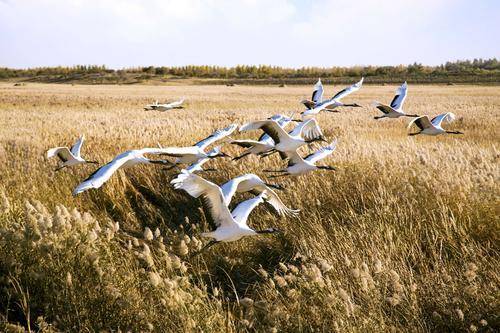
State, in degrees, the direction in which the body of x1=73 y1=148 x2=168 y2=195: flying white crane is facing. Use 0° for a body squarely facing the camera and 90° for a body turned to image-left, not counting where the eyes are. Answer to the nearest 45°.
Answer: approximately 270°

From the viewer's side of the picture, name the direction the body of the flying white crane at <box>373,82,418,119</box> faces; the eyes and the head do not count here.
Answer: to the viewer's right

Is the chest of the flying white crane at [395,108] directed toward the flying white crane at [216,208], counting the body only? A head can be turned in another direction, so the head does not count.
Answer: no

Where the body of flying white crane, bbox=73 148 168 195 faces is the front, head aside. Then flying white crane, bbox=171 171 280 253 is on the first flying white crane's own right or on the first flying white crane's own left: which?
on the first flying white crane's own right
